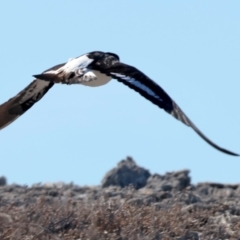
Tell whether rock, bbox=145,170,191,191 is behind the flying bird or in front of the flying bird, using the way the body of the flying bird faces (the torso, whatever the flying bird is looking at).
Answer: in front

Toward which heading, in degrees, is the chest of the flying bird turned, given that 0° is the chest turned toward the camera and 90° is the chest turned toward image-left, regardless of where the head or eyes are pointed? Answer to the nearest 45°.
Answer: approximately 225°

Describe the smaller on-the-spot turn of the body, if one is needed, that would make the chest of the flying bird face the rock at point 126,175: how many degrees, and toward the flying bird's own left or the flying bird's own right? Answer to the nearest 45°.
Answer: approximately 45° to the flying bird's own left
